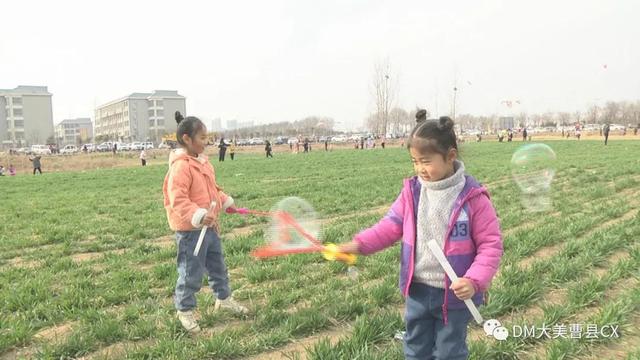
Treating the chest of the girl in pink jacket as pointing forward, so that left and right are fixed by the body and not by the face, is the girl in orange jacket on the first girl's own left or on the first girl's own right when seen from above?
on the first girl's own right

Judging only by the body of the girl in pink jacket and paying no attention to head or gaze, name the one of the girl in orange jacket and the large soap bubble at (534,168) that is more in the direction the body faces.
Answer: the girl in orange jacket

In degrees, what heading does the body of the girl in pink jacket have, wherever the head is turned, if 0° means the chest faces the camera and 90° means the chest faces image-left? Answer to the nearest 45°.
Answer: approximately 45°

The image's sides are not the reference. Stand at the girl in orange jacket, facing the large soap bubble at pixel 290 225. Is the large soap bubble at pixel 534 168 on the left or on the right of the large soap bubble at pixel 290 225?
left

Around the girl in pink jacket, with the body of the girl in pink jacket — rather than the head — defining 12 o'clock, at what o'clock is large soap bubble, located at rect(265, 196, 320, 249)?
The large soap bubble is roughly at 3 o'clock from the girl in pink jacket.
